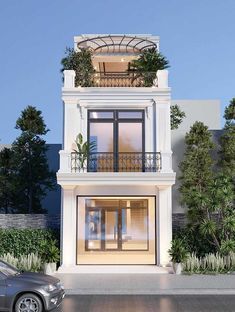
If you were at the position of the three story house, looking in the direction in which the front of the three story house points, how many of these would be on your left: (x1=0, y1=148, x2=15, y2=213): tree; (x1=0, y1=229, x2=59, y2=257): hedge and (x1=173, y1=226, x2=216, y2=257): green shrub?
1

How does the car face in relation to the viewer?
to the viewer's right

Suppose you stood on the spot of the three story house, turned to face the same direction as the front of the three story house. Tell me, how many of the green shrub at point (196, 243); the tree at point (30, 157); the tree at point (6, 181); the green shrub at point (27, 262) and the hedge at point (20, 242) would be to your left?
1

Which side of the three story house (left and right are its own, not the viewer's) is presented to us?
front

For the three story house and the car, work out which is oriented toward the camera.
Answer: the three story house

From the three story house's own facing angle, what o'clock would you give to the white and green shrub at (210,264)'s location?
The white and green shrub is roughly at 10 o'clock from the three story house.

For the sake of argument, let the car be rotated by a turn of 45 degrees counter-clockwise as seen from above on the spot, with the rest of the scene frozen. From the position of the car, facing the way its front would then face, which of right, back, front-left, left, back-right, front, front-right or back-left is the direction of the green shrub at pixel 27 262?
front-left

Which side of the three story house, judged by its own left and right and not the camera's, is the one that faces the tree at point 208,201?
left

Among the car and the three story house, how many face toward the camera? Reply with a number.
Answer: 1

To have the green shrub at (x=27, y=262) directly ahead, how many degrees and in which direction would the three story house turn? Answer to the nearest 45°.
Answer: approximately 45° to its right

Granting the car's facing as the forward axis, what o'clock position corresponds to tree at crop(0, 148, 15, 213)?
The tree is roughly at 9 o'clock from the car.

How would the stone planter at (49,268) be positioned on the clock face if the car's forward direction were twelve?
The stone planter is roughly at 9 o'clock from the car.

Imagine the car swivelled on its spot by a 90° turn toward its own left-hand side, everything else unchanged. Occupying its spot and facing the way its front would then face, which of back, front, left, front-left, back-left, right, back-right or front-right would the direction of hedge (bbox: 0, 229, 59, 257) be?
front

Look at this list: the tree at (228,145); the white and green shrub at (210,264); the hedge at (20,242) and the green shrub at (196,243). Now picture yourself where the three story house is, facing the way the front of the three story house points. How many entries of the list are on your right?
1

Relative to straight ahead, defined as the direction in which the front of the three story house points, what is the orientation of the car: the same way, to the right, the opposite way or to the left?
to the left

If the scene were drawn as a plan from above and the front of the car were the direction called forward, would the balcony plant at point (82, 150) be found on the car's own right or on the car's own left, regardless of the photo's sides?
on the car's own left

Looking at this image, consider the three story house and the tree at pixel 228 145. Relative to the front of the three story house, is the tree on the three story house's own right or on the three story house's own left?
on the three story house's own left
